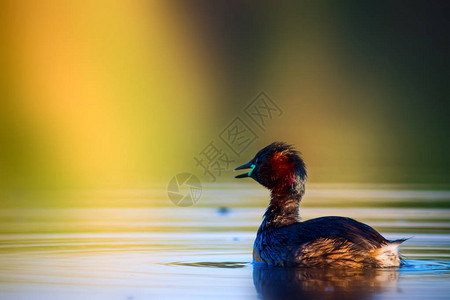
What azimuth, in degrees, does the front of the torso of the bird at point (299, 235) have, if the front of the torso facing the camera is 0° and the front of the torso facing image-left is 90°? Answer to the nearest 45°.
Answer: approximately 90°
